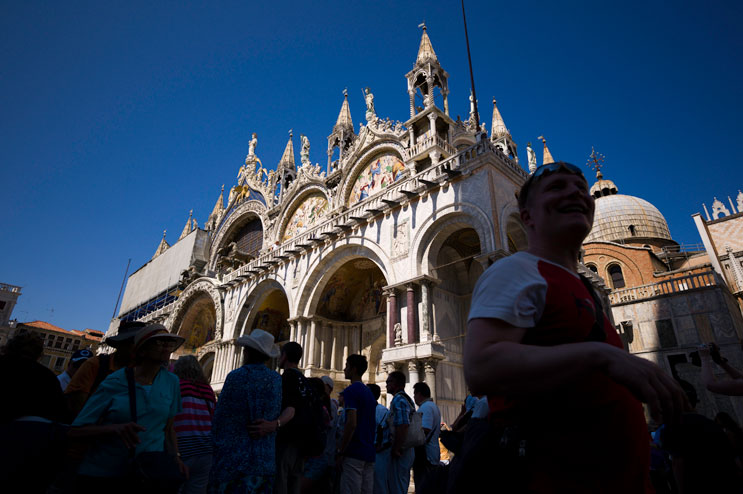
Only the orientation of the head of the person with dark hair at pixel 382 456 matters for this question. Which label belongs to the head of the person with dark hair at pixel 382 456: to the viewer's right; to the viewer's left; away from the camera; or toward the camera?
away from the camera

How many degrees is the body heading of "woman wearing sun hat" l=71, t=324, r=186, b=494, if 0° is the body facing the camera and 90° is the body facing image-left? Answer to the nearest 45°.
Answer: approximately 315°

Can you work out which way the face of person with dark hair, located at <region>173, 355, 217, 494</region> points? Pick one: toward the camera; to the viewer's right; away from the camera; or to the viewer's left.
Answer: away from the camera

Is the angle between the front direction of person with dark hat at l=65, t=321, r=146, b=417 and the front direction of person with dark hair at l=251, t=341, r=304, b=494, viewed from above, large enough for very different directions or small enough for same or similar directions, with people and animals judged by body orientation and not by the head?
very different directions

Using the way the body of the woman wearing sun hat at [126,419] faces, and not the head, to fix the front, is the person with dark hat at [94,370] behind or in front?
behind

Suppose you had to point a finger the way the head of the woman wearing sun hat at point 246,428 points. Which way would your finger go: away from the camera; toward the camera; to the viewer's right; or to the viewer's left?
away from the camera

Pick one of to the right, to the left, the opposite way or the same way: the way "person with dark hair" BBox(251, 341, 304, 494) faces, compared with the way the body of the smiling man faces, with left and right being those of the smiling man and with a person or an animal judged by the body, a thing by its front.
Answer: the opposite way

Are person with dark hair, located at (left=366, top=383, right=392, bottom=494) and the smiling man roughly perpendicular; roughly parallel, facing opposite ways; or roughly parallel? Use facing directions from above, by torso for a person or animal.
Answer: roughly perpendicular
